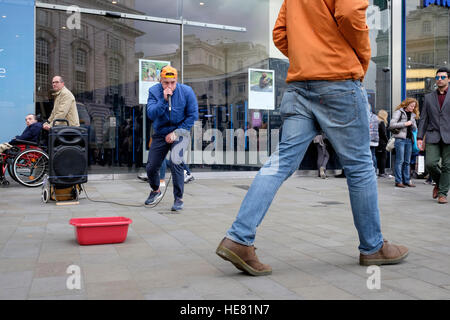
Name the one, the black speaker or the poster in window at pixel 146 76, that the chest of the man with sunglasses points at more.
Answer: the black speaker

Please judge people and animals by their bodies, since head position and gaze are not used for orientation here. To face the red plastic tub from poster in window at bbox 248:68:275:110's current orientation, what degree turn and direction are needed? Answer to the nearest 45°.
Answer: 0° — it already faces it

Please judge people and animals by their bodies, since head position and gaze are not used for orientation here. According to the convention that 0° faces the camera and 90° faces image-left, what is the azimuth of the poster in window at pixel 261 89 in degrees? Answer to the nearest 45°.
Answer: approximately 0°
